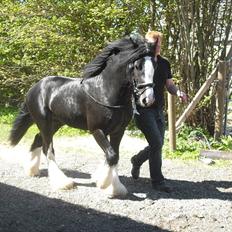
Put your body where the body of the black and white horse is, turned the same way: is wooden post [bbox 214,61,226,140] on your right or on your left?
on your left

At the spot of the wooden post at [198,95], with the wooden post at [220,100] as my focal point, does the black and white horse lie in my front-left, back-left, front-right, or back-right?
back-right

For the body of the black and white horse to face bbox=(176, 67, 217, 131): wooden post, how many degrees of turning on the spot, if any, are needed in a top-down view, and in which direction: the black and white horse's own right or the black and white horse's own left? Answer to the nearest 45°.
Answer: approximately 90° to the black and white horse's own left

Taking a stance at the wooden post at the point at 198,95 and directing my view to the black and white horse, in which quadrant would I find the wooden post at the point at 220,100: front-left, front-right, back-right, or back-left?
back-left

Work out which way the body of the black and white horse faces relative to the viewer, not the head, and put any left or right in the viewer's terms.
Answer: facing the viewer and to the right of the viewer
